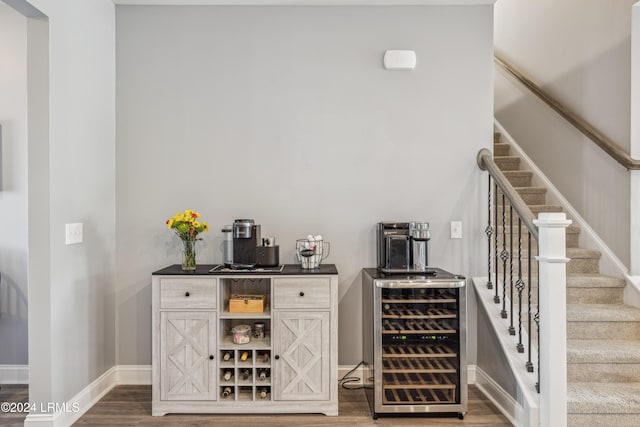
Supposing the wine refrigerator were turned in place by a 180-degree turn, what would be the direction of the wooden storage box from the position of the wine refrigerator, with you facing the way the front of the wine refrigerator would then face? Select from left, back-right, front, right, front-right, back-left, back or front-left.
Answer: left

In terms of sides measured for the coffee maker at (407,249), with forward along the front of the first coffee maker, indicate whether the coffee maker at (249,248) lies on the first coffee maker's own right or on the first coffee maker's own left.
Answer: on the first coffee maker's own right

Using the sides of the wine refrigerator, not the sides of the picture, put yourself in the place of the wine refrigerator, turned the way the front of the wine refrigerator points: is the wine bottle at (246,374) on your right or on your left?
on your right

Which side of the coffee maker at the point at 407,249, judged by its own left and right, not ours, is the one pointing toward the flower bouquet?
right

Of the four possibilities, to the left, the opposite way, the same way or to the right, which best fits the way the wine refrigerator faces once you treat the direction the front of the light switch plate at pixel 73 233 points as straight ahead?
to the right

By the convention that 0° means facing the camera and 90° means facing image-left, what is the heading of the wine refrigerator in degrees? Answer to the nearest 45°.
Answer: approximately 0°

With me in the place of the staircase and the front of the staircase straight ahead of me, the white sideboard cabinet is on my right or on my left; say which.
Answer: on my right

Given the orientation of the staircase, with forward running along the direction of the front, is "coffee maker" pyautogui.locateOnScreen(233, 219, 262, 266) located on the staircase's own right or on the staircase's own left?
on the staircase's own right
